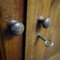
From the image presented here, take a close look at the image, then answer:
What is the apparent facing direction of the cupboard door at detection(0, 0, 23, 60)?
toward the camera

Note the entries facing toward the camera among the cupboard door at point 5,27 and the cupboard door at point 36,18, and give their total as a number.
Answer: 2

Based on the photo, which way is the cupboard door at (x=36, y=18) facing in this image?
toward the camera
